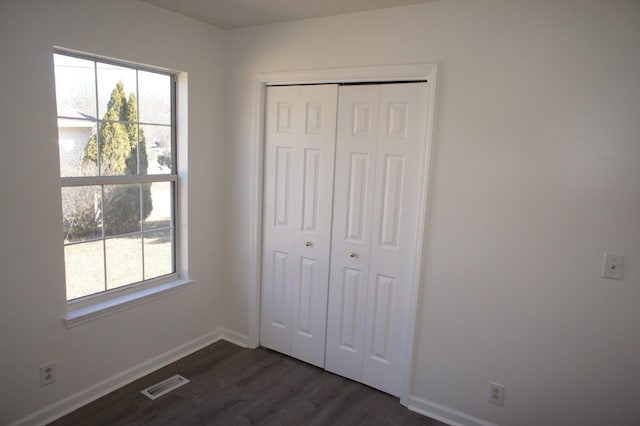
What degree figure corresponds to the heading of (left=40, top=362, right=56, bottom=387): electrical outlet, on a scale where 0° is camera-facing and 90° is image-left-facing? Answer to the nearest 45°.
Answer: approximately 315°

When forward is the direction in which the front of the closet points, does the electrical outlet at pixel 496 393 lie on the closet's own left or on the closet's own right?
on the closet's own left

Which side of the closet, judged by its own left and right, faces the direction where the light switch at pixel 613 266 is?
left

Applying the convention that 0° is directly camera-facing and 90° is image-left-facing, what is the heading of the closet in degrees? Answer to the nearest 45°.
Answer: approximately 45°

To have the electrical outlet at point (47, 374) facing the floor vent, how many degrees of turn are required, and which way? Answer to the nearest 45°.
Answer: approximately 45° to its left

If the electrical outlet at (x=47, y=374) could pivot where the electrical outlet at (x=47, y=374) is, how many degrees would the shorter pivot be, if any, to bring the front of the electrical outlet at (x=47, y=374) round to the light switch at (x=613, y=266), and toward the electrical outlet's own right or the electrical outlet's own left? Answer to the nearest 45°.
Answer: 0° — it already faces it

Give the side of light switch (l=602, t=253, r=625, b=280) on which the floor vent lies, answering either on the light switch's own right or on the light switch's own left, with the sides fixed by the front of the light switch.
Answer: on the light switch's own right

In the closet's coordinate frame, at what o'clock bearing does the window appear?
The window is roughly at 1 o'clock from the closet.
